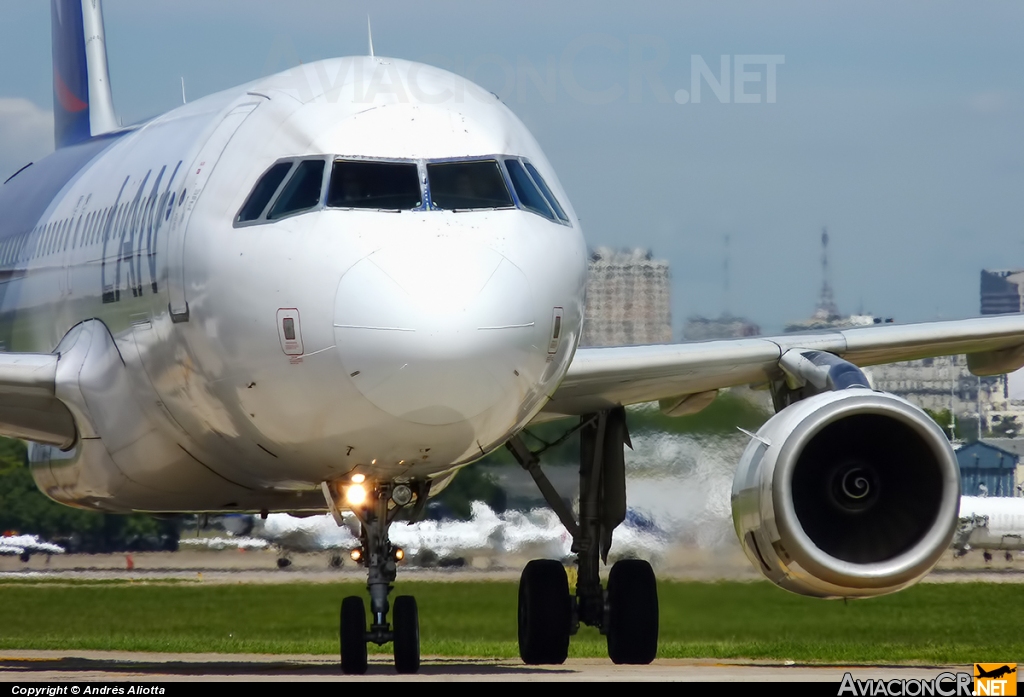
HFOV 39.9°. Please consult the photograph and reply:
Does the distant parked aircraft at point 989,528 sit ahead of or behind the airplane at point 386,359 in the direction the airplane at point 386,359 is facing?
behind

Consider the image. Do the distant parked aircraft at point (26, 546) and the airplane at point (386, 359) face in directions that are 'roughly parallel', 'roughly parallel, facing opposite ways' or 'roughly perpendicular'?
roughly perpendicular

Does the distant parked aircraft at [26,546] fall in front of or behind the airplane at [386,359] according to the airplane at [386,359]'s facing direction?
behind
